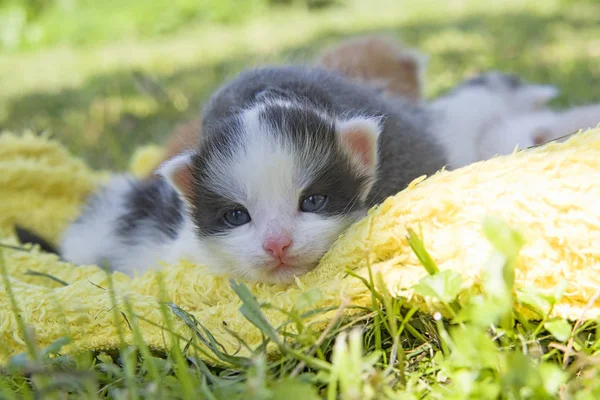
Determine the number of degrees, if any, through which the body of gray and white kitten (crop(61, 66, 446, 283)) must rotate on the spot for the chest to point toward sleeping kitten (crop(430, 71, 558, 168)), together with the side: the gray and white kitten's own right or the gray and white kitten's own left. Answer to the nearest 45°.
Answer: approximately 135° to the gray and white kitten's own left

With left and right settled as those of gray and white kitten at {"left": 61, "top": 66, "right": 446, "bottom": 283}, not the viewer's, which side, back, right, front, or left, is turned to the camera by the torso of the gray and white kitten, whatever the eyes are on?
front
